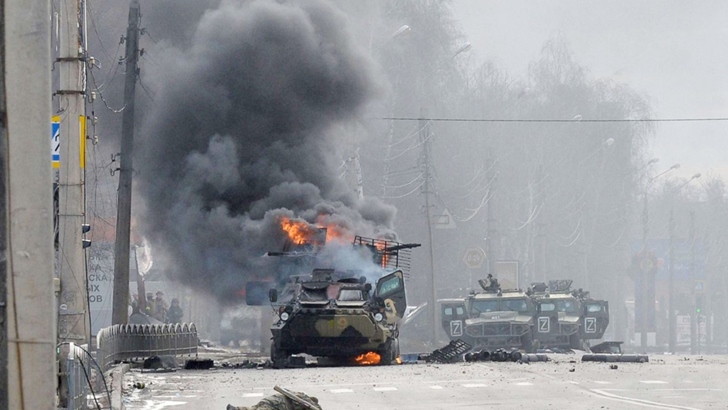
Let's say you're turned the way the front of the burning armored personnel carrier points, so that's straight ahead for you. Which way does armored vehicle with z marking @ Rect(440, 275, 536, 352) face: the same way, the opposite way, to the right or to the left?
the same way

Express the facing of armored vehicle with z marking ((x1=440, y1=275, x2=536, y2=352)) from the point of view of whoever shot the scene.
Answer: facing the viewer

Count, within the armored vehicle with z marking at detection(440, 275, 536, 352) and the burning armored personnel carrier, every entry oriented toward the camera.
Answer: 2

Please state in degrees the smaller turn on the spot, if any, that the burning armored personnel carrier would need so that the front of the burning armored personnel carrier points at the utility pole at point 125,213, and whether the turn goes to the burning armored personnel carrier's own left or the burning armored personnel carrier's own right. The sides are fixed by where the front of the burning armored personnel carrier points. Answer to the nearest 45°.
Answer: approximately 135° to the burning armored personnel carrier's own right

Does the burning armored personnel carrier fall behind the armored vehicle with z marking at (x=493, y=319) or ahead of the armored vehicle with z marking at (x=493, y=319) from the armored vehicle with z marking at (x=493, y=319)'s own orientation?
ahead

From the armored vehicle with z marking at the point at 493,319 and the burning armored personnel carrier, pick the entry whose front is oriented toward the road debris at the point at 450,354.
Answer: the armored vehicle with z marking

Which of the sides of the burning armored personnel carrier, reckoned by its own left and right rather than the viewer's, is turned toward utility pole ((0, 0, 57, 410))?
front

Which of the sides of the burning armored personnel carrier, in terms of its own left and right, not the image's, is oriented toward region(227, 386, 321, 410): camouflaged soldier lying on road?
front

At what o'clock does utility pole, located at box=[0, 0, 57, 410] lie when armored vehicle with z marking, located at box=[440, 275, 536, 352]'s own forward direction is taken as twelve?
The utility pole is roughly at 12 o'clock from the armored vehicle with z marking.

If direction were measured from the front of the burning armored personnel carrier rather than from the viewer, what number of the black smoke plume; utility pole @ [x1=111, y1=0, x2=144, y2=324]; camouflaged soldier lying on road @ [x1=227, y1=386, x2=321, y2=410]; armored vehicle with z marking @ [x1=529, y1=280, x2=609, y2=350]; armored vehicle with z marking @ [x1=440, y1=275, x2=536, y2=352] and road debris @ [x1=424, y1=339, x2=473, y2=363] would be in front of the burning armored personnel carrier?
1

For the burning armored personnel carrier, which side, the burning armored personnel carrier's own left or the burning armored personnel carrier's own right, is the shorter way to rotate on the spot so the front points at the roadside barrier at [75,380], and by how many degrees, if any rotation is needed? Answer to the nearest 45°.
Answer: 0° — it already faces it

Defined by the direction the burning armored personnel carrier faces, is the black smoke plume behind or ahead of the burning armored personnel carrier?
behind

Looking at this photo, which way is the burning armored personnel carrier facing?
toward the camera

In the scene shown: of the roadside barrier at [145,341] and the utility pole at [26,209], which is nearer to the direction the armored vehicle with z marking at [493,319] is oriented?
the utility pole

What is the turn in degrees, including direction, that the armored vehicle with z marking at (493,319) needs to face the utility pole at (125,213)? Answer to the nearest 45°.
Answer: approximately 45° to its right
